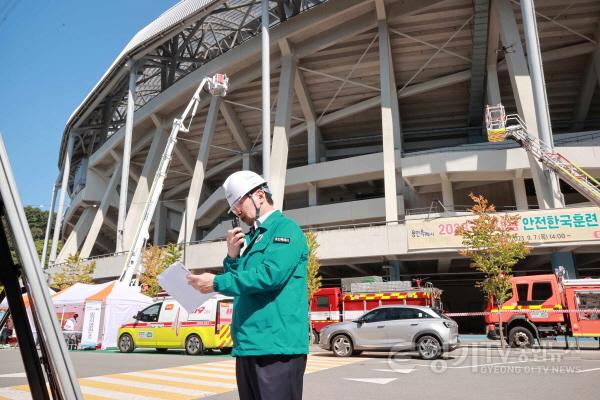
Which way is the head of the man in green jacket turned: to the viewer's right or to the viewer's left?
to the viewer's left

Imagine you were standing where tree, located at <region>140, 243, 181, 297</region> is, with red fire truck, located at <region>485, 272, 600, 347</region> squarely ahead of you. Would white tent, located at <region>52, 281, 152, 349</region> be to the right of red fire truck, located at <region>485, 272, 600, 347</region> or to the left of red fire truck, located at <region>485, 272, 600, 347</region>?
right

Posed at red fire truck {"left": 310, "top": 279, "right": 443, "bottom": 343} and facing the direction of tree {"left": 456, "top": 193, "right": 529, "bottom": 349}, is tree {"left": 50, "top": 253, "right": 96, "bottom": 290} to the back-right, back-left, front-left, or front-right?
back-left

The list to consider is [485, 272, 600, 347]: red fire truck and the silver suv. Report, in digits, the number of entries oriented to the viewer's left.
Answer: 2

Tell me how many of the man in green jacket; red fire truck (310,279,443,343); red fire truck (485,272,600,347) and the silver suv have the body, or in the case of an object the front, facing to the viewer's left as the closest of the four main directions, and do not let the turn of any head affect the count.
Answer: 4

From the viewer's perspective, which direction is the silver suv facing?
to the viewer's left

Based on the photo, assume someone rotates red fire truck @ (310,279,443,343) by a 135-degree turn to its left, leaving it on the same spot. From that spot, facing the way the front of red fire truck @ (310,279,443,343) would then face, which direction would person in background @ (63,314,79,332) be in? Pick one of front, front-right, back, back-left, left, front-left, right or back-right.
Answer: back-right

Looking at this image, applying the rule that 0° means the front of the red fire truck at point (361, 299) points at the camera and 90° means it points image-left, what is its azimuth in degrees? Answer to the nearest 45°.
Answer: approximately 90°

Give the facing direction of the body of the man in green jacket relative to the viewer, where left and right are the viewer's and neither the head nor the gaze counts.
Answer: facing to the left of the viewer

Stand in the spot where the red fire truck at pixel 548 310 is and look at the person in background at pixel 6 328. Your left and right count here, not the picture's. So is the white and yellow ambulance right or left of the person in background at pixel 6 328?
left
